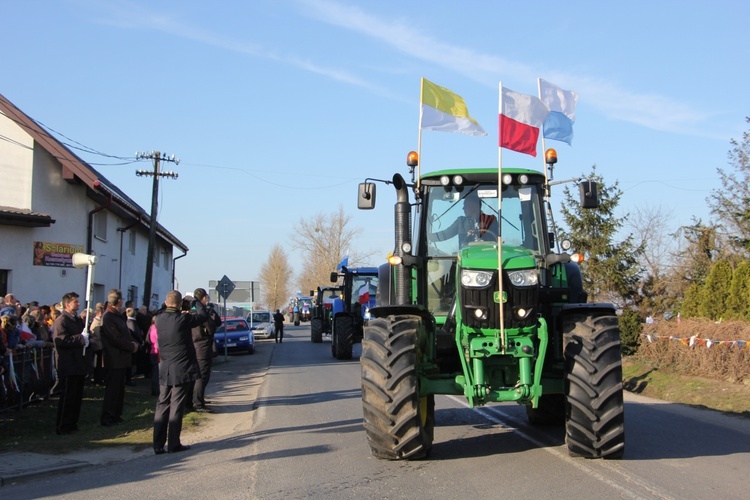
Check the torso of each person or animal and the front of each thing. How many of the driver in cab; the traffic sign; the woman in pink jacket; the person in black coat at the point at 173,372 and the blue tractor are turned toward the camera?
2

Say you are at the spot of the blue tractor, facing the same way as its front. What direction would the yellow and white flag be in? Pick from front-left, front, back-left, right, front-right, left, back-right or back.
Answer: front

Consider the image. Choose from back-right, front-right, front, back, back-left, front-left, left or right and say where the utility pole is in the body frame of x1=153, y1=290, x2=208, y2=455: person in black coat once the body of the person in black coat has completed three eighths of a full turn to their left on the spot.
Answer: right

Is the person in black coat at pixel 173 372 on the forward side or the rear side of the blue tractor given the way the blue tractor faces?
on the forward side

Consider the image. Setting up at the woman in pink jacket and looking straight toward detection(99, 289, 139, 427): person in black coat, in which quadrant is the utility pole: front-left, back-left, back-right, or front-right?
back-right

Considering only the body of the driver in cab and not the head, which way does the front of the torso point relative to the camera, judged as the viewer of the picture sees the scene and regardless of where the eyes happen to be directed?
toward the camera

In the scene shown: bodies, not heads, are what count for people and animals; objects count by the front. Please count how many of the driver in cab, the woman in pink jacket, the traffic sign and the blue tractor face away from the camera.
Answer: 1

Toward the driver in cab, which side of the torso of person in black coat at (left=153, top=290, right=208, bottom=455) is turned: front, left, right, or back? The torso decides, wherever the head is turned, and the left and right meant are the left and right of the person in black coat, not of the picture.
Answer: right

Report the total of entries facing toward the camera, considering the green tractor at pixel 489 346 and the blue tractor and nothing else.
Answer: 2

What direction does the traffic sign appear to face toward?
away from the camera

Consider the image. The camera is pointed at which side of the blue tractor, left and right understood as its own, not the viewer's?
front

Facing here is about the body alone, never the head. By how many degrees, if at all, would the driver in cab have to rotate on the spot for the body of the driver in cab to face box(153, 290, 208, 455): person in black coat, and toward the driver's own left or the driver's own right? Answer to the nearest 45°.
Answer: approximately 90° to the driver's own right

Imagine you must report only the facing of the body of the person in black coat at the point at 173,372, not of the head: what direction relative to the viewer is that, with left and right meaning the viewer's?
facing away from the viewer and to the right of the viewer
